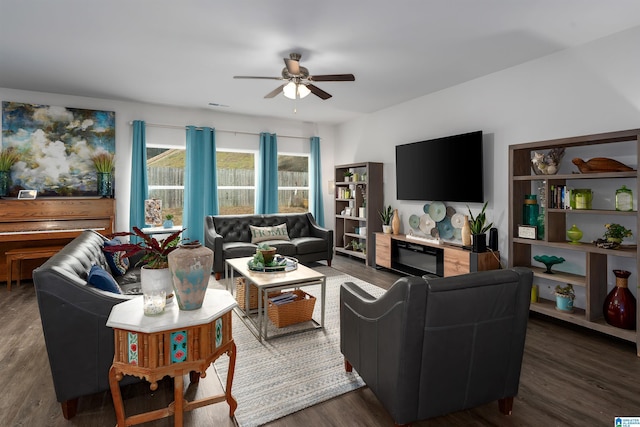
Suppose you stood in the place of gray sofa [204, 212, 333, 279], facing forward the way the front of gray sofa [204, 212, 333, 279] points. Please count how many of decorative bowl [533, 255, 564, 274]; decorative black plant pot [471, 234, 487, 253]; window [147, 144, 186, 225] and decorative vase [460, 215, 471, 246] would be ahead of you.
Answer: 3

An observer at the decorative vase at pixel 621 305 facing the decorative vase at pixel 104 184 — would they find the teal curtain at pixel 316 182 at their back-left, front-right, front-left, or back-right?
front-right

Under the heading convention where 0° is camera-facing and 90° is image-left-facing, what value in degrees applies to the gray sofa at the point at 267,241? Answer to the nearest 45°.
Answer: approximately 315°

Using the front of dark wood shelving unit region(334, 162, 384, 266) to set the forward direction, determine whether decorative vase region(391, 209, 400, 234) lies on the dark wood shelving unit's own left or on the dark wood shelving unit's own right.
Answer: on the dark wood shelving unit's own left

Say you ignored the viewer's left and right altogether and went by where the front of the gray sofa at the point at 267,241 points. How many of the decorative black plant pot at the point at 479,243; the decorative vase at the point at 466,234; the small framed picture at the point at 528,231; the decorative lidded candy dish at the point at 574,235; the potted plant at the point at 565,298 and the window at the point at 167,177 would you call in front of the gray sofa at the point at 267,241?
5

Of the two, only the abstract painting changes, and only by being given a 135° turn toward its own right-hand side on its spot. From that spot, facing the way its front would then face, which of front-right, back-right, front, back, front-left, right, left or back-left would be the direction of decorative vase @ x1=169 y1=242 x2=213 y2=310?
left

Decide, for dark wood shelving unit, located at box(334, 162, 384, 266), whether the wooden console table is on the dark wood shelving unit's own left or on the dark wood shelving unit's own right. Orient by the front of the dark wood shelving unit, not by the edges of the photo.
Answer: on the dark wood shelving unit's own left

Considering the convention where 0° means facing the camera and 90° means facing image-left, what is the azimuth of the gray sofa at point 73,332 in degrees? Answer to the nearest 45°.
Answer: approximately 270°

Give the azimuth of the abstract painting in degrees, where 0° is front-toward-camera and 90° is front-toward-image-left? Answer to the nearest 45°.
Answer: approximately 315°

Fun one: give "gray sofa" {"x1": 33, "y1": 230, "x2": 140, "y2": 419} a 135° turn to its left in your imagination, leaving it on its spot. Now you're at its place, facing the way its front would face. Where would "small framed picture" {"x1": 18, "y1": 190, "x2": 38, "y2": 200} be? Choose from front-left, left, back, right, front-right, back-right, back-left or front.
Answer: front-right

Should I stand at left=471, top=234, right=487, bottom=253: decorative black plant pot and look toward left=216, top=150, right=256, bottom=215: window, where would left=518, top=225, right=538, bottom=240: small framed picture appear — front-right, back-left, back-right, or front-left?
back-left

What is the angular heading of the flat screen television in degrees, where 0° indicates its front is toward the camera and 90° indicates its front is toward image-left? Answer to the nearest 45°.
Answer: approximately 45°

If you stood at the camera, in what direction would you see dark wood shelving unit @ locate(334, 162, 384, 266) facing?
facing the viewer and to the left of the viewer
